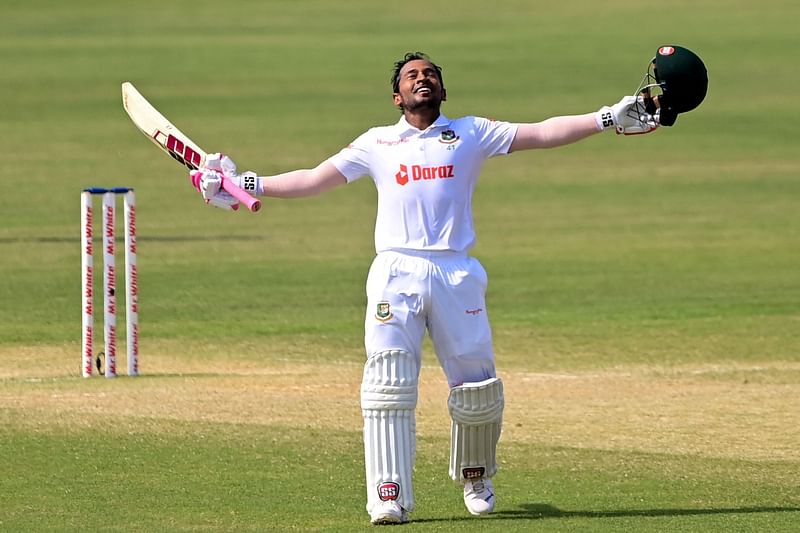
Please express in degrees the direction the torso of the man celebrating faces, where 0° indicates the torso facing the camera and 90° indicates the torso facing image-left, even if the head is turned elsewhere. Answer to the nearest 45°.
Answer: approximately 0°
